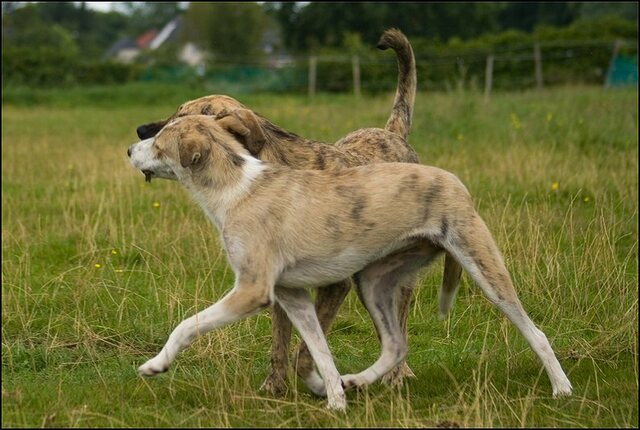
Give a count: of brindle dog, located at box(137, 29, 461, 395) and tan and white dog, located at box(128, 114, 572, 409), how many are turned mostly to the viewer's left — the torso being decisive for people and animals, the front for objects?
2

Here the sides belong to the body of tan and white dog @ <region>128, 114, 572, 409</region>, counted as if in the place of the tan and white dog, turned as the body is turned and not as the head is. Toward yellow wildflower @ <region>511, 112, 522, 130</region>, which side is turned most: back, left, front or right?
right

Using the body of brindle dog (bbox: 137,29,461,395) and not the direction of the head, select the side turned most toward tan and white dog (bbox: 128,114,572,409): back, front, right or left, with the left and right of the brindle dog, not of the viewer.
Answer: left

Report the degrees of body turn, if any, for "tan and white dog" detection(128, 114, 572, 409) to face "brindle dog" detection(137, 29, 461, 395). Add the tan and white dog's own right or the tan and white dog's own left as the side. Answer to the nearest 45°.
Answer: approximately 90° to the tan and white dog's own right

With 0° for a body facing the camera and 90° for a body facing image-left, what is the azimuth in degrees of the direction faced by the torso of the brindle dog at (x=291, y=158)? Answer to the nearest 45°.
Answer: approximately 90°

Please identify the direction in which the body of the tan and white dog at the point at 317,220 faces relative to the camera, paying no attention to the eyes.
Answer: to the viewer's left

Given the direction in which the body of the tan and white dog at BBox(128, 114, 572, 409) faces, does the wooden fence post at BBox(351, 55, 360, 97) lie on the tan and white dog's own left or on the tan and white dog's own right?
on the tan and white dog's own right

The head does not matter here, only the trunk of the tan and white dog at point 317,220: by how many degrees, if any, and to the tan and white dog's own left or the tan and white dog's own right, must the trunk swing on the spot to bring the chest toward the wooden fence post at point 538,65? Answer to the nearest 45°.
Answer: approximately 90° to the tan and white dog's own right

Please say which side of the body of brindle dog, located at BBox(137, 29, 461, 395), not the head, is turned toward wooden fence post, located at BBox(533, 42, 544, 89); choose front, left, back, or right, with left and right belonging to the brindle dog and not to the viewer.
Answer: right
